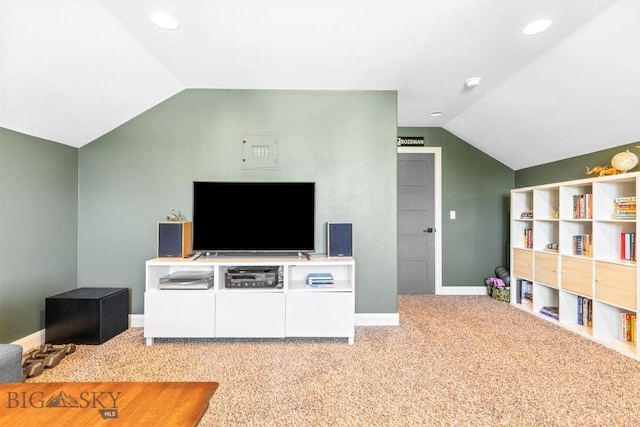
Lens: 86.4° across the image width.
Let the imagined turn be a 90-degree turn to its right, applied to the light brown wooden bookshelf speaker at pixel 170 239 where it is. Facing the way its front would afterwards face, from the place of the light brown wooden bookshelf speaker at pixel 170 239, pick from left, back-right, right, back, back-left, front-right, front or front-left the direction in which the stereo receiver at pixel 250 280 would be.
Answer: back

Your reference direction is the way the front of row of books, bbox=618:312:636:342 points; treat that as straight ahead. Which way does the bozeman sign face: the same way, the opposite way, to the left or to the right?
to the left

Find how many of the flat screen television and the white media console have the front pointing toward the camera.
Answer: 2

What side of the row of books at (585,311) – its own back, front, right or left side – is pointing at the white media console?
front

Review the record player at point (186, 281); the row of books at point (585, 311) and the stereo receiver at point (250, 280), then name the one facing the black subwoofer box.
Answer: the row of books

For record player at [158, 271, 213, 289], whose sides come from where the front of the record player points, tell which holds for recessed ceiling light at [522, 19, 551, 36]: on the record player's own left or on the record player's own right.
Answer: on the record player's own left

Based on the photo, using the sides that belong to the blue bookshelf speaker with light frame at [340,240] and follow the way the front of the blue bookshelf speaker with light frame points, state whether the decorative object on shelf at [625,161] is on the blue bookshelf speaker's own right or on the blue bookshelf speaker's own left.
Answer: on the blue bookshelf speaker's own left

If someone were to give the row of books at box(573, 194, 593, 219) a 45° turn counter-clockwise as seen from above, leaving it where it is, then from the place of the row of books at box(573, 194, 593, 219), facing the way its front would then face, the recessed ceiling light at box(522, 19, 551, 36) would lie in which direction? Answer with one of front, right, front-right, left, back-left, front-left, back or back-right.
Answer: front

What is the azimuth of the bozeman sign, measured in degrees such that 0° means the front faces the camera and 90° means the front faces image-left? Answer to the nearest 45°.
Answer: approximately 0°

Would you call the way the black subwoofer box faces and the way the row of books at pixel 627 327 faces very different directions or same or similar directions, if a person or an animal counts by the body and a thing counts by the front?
very different directions

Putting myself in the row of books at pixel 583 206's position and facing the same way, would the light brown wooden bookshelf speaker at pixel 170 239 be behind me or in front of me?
in front

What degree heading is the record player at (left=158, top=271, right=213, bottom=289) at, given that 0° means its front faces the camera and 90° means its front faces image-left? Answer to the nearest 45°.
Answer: approximately 0°

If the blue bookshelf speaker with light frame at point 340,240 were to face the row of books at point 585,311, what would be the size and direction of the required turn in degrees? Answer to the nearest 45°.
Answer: approximately 90° to its left
